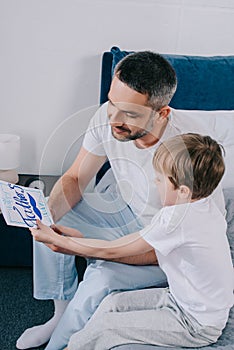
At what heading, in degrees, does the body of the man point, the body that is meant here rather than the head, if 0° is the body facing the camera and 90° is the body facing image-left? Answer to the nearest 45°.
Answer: approximately 45°
